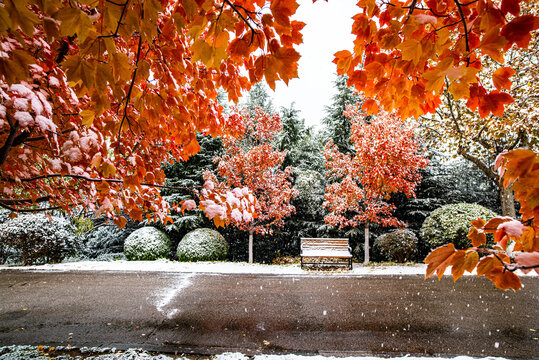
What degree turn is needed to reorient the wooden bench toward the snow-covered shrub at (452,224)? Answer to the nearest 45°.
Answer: approximately 90° to its left

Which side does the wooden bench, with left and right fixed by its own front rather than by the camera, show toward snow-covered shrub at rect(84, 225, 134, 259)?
right

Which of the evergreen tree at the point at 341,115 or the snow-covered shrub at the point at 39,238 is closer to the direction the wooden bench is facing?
the snow-covered shrub

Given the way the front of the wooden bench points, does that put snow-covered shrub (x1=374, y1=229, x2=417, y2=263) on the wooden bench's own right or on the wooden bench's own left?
on the wooden bench's own left

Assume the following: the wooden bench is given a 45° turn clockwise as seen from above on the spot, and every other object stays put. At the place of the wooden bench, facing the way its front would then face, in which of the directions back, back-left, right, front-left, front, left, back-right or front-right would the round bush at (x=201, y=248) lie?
front-right

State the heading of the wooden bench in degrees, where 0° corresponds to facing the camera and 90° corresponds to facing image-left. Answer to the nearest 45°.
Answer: approximately 0°

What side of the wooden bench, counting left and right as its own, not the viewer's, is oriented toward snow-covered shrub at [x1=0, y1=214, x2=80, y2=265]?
right

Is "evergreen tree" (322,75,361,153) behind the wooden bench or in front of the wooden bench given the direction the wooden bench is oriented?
behind
